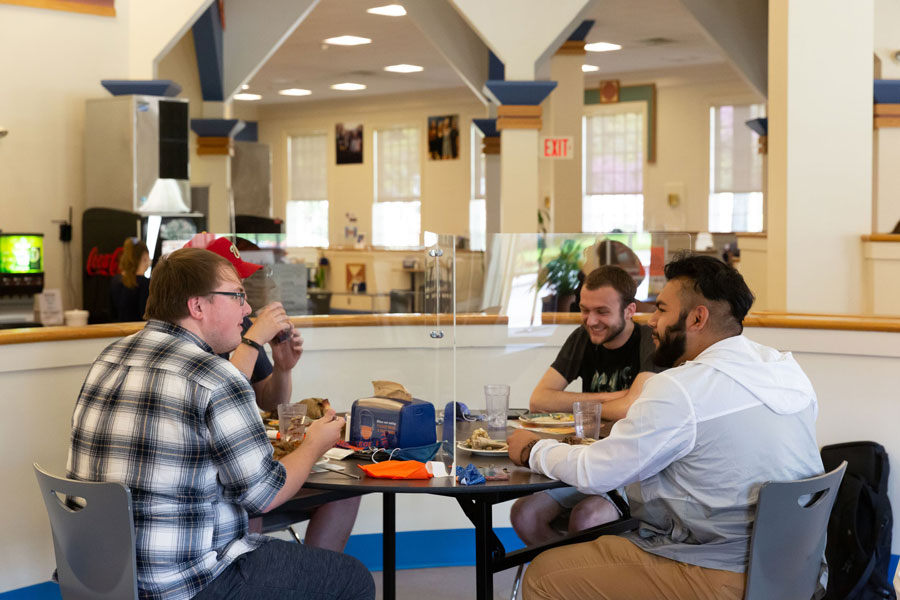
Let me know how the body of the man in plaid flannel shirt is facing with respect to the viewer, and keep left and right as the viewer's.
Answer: facing away from the viewer and to the right of the viewer

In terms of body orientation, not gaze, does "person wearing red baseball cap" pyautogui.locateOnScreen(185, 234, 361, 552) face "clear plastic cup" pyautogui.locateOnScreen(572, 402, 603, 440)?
yes

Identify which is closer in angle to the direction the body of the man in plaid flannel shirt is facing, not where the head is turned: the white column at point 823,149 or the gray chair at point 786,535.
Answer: the white column

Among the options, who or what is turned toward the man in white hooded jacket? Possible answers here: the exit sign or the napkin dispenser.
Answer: the exit sign

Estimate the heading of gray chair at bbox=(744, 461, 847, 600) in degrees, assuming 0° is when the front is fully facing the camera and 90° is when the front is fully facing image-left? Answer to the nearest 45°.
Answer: approximately 135°

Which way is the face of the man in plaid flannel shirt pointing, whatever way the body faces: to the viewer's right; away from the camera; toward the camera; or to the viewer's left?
to the viewer's right

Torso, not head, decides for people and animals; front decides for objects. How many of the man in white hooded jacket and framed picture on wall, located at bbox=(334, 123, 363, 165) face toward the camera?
1

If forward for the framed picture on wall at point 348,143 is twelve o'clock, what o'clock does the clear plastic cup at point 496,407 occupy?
The clear plastic cup is roughly at 12 o'clock from the framed picture on wall.

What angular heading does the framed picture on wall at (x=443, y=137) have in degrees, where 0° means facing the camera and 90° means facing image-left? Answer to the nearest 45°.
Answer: approximately 0°

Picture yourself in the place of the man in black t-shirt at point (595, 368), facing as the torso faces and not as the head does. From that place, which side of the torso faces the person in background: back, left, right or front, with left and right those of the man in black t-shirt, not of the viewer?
right

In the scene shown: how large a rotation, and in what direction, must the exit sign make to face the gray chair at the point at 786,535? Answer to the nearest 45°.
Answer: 0° — it already faces it

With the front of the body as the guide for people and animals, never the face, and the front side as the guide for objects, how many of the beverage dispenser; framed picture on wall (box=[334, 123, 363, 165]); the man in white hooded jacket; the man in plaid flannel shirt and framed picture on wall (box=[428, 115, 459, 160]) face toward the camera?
3
